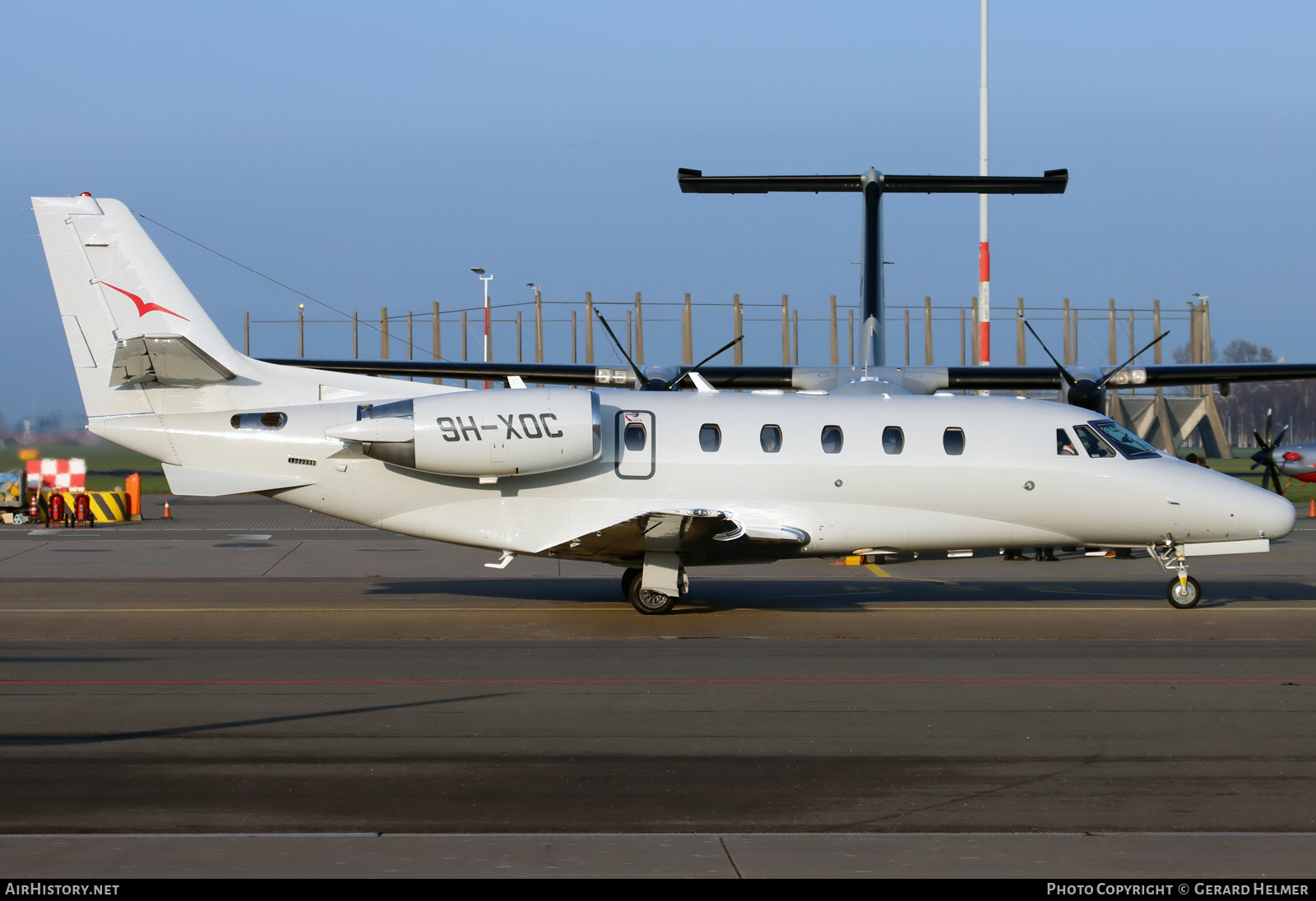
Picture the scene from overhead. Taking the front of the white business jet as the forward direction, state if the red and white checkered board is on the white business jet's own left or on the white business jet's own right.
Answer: on the white business jet's own left

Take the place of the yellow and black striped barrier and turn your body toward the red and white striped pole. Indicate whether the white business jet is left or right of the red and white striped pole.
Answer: right

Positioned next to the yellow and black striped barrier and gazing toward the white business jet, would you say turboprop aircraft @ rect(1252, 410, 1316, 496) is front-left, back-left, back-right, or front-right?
front-left

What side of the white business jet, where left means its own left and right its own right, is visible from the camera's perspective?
right

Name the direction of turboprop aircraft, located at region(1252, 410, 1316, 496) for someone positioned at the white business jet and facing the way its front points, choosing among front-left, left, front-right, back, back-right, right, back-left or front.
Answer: front-left

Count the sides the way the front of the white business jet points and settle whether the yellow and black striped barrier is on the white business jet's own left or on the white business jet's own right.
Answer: on the white business jet's own left
